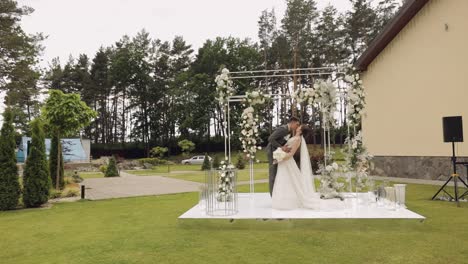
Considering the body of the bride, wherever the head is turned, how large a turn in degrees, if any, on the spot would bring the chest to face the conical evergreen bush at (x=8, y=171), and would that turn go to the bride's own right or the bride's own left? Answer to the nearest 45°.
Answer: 0° — they already face it

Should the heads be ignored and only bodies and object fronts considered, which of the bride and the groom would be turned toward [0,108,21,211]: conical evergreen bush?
the bride

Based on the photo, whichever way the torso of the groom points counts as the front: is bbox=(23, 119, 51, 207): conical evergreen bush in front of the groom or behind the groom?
behind

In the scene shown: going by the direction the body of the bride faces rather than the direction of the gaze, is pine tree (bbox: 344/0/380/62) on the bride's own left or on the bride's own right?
on the bride's own right

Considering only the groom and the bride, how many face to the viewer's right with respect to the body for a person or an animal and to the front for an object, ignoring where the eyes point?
1

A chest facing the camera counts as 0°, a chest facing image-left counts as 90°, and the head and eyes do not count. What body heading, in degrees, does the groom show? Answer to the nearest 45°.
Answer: approximately 270°

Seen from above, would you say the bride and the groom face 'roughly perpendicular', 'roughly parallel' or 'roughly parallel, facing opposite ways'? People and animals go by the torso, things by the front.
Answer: roughly parallel, facing opposite ways

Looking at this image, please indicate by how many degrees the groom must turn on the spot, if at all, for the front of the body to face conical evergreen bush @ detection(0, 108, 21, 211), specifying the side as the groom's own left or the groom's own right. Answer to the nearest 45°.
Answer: approximately 180°

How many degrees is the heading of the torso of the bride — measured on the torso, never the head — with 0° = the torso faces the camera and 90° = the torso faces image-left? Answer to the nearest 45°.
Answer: approximately 90°

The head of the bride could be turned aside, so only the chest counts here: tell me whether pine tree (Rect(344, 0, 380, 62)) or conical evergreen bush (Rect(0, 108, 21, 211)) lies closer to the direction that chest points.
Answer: the conical evergreen bush
